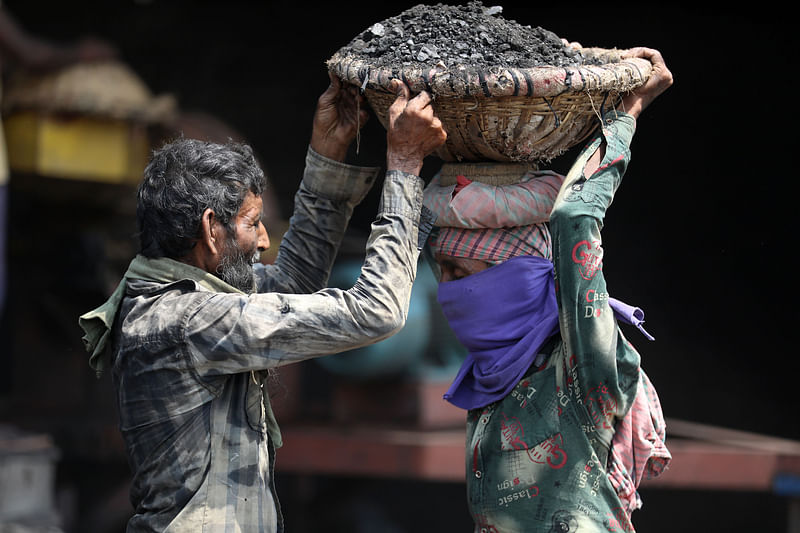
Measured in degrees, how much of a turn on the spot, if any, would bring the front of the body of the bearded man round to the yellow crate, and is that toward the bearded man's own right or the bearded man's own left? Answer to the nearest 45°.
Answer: approximately 90° to the bearded man's own left

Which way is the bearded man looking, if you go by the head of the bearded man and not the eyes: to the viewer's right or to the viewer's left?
to the viewer's right

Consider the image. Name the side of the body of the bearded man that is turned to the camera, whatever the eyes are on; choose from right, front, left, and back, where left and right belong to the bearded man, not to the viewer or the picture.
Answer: right
